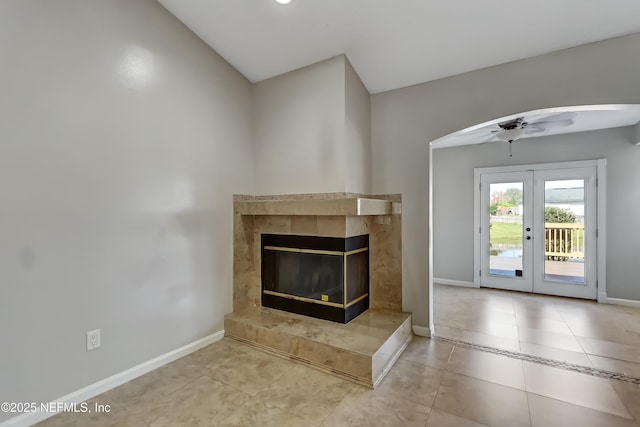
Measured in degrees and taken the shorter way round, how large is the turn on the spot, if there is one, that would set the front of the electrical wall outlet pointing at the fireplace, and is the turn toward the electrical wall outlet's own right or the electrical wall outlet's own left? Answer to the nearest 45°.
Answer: approximately 45° to the electrical wall outlet's own left

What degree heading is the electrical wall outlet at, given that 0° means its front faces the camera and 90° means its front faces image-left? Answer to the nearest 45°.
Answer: approximately 315°

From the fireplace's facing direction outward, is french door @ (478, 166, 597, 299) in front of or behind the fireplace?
behind

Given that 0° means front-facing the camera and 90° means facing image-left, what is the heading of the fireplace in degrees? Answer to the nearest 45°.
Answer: approximately 45°

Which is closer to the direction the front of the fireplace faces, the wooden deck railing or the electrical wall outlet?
the electrical wall outlet

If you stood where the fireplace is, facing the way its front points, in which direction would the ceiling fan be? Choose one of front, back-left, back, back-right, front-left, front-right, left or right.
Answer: back-left
